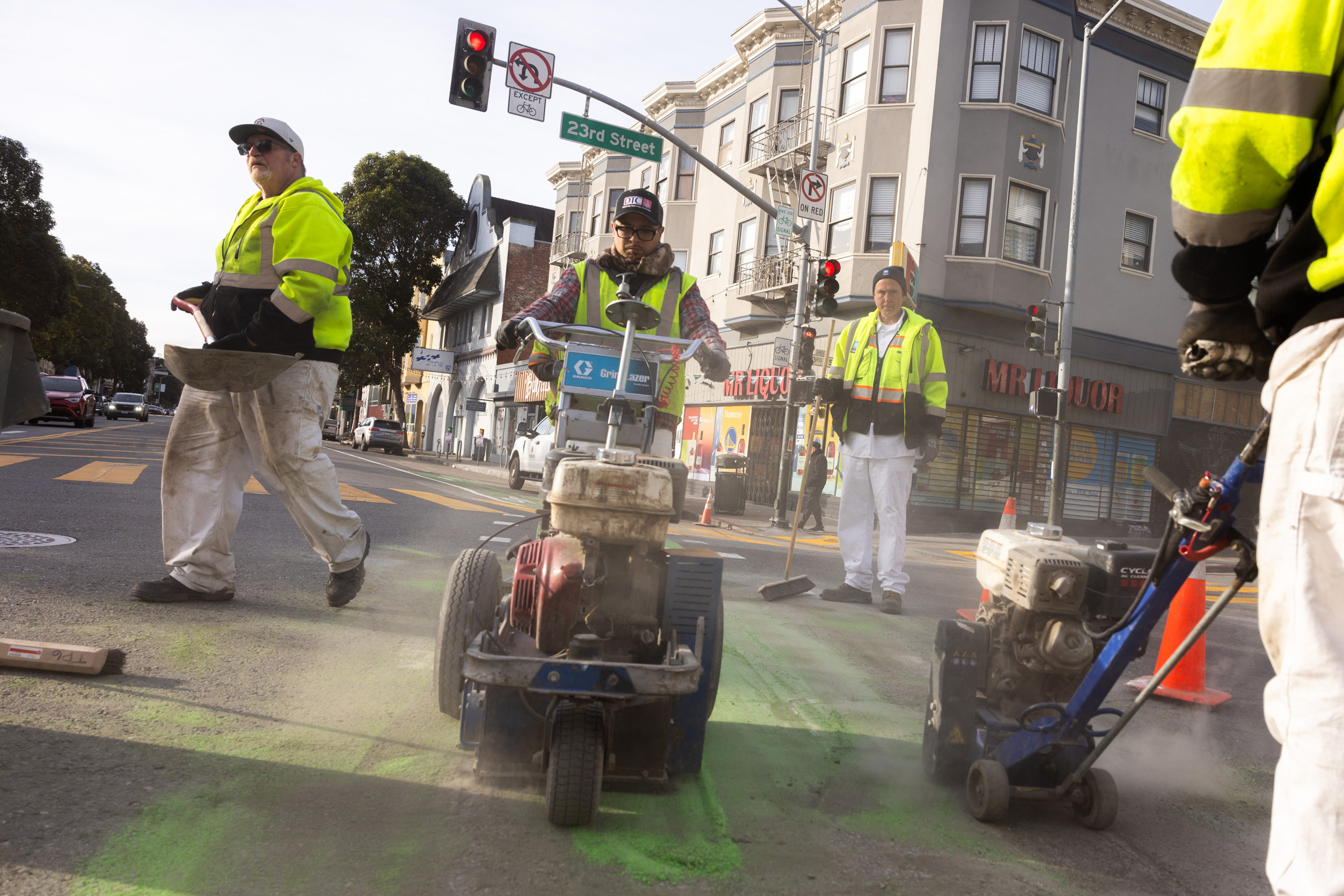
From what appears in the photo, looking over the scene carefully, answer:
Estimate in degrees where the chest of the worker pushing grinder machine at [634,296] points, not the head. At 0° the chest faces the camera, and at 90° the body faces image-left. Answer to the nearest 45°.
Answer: approximately 0°

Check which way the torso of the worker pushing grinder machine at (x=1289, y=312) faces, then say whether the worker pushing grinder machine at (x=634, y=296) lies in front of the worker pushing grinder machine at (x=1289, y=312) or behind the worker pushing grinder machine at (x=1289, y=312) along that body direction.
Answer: in front

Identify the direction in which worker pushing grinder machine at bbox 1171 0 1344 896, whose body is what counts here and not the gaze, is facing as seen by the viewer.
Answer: to the viewer's left

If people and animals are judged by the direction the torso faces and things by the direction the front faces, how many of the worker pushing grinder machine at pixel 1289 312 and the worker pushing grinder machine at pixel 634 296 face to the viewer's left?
1

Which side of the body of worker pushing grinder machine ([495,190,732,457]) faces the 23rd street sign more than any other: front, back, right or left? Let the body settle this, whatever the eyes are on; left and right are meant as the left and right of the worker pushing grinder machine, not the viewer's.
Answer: back

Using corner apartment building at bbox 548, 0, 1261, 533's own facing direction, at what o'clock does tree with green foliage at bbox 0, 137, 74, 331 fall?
The tree with green foliage is roughly at 2 o'clock from the corner apartment building.

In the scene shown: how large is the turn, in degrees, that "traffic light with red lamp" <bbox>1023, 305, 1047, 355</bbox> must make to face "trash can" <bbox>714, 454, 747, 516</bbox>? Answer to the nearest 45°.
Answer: approximately 45° to its right
